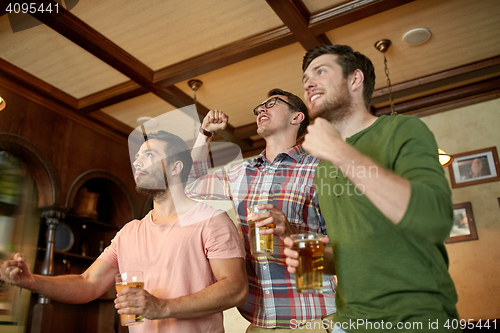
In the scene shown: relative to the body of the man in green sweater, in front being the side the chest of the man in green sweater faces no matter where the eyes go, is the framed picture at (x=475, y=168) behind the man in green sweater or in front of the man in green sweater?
behind

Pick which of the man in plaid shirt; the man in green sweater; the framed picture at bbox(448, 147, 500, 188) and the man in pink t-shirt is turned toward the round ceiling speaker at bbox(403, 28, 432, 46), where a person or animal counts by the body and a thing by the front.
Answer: the framed picture

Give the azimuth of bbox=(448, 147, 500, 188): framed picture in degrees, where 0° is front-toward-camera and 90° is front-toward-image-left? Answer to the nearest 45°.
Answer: approximately 0°

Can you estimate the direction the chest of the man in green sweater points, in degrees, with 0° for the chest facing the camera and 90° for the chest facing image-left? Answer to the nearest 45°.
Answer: approximately 45°

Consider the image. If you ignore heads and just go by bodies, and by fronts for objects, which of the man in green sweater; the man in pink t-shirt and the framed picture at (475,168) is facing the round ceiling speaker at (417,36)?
the framed picture

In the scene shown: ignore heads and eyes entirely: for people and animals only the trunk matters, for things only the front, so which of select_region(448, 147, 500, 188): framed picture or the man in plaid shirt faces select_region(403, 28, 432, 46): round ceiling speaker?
the framed picture

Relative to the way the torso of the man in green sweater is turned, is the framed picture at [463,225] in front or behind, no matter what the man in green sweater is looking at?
behind
